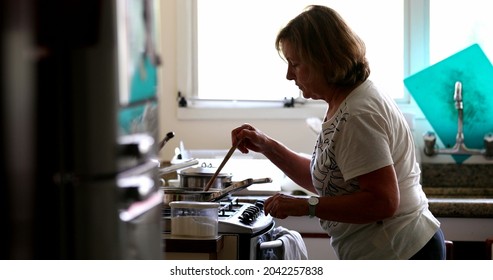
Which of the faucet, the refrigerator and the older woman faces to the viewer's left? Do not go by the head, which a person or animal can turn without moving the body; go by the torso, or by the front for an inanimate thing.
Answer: the older woman

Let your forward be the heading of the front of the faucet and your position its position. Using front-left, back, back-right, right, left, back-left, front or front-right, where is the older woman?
front

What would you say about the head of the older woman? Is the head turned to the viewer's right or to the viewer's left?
to the viewer's left

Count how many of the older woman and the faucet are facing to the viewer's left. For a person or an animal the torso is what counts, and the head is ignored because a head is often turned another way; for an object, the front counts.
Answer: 1

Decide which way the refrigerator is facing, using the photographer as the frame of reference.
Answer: facing to the right of the viewer

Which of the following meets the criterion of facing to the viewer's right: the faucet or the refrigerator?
the refrigerator

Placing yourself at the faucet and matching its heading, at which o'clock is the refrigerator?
The refrigerator is roughly at 12 o'clock from the faucet.

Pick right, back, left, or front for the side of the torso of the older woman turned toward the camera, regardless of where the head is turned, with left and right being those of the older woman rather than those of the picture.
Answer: left

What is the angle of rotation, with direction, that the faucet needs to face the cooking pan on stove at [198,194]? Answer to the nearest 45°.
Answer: approximately 45° to its right

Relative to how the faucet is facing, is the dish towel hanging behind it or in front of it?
in front

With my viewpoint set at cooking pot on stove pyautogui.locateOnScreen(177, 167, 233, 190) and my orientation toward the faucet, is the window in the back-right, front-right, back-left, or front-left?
front-left

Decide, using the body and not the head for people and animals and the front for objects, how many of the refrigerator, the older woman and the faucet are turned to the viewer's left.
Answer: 1

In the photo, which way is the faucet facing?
toward the camera
